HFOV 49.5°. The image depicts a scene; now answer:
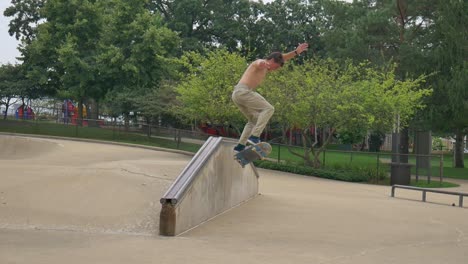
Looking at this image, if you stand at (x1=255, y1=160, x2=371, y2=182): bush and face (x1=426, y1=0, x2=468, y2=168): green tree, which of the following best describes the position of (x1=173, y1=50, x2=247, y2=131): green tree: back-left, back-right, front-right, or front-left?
back-left

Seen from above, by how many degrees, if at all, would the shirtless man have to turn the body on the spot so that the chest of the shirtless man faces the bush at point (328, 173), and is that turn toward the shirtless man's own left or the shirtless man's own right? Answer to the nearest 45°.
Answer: approximately 90° to the shirtless man's own left

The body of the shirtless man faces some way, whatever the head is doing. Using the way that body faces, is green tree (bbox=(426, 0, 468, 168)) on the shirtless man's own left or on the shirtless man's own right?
on the shirtless man's own left

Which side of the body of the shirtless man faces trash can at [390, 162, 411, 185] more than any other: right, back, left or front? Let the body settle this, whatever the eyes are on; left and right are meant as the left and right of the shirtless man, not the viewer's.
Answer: left

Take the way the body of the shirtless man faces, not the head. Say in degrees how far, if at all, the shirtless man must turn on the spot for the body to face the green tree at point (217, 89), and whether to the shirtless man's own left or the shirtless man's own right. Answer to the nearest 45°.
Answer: approximately 90° to the shirtless man's own left
